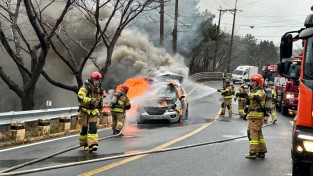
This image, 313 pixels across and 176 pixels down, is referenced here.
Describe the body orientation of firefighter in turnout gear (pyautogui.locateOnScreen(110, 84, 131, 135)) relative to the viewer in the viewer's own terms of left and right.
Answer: facing away from the viewer and to the right of the viewer

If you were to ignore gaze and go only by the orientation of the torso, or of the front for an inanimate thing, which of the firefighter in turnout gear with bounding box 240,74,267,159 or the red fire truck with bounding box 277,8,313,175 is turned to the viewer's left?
the firefighter in turnout gear

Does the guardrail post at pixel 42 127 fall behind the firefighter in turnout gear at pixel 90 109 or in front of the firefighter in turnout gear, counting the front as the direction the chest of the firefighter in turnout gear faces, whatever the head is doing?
behind

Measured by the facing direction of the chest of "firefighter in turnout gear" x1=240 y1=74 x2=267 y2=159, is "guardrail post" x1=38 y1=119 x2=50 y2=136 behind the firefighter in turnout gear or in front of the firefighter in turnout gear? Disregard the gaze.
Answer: in front

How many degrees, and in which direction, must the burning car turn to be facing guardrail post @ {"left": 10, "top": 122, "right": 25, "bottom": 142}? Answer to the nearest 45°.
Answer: approximately 45° to its right

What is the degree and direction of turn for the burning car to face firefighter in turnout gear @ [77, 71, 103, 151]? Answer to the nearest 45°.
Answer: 0° — it already faces them

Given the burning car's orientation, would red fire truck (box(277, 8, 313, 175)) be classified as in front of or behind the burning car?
in front

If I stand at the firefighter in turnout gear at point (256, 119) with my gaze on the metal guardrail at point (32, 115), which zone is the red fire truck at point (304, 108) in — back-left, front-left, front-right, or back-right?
back-left

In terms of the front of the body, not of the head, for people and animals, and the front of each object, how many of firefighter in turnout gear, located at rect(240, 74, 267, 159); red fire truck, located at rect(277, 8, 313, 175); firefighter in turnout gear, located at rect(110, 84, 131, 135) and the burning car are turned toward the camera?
2

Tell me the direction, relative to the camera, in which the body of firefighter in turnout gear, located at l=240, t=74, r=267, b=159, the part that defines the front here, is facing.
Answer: to the viewer's left
